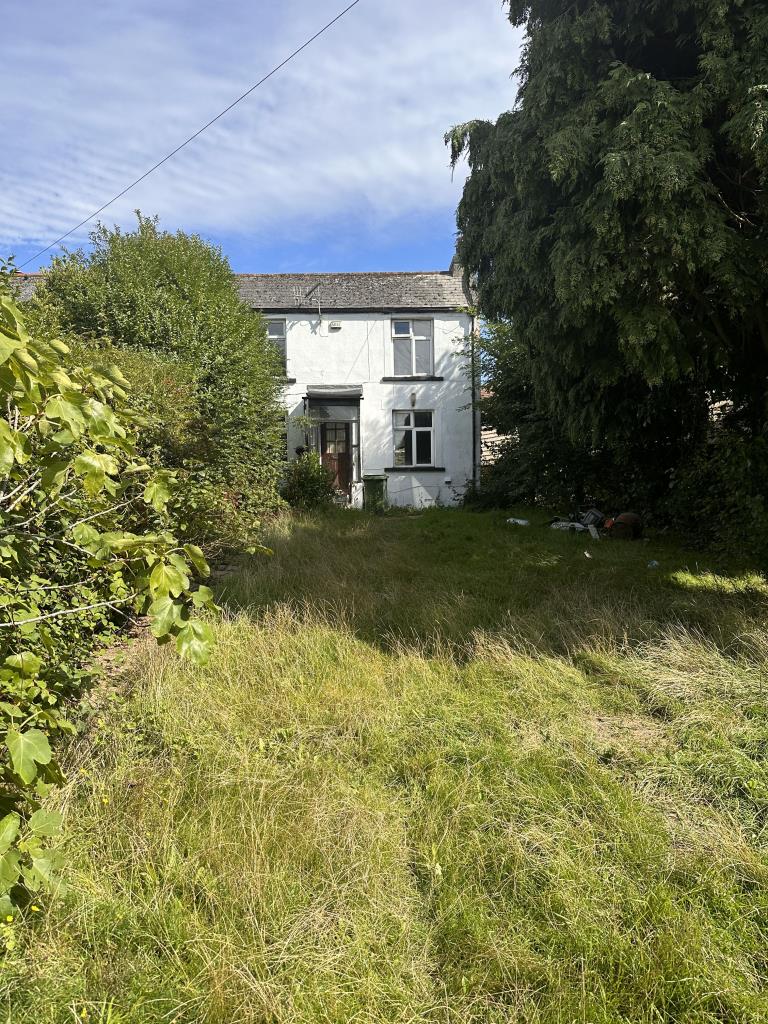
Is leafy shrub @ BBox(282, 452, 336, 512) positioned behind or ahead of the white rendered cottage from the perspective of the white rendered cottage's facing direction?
ahead

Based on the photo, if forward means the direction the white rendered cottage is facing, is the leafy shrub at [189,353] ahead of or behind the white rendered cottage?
ahead

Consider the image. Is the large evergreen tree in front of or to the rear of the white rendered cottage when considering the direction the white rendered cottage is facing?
in front

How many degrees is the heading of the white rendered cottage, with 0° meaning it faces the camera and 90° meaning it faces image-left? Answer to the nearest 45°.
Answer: approximately 0°
